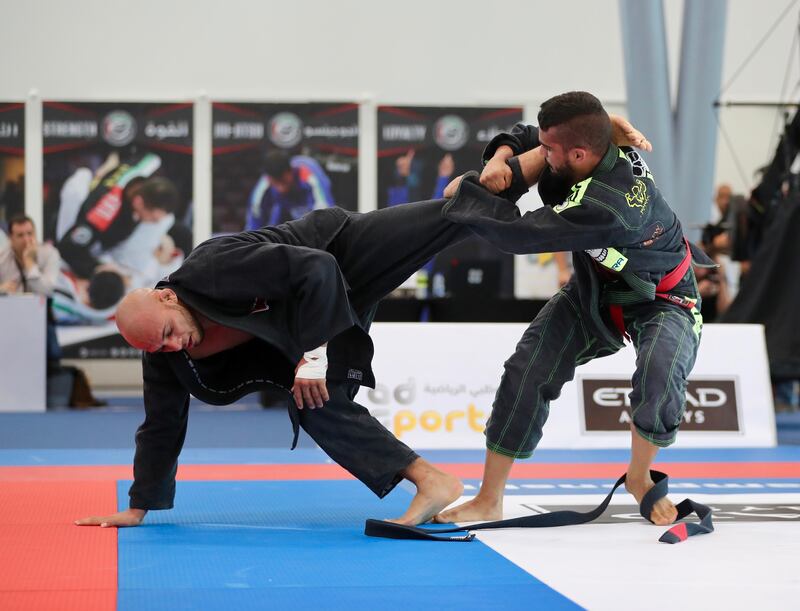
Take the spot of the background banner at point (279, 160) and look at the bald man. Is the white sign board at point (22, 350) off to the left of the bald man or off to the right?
right

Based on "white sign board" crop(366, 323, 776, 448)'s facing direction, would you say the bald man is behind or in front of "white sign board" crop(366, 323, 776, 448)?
in front

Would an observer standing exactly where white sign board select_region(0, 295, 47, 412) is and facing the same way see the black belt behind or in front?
in front

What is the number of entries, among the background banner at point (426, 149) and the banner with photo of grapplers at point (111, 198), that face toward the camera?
2

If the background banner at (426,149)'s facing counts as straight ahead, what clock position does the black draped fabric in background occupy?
The black draped fabric in background is roughly at 11 o'clock from the background banner.

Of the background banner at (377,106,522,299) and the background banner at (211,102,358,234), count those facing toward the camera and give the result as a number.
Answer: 2

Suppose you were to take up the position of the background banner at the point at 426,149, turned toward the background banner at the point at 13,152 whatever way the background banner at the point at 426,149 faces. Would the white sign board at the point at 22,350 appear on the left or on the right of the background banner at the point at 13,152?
left

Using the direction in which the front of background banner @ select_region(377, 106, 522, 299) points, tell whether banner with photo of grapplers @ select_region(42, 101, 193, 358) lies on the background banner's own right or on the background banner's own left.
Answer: on the background banner's own right

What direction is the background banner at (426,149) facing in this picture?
toward the camera

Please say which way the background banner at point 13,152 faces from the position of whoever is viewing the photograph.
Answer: facing the viewer
